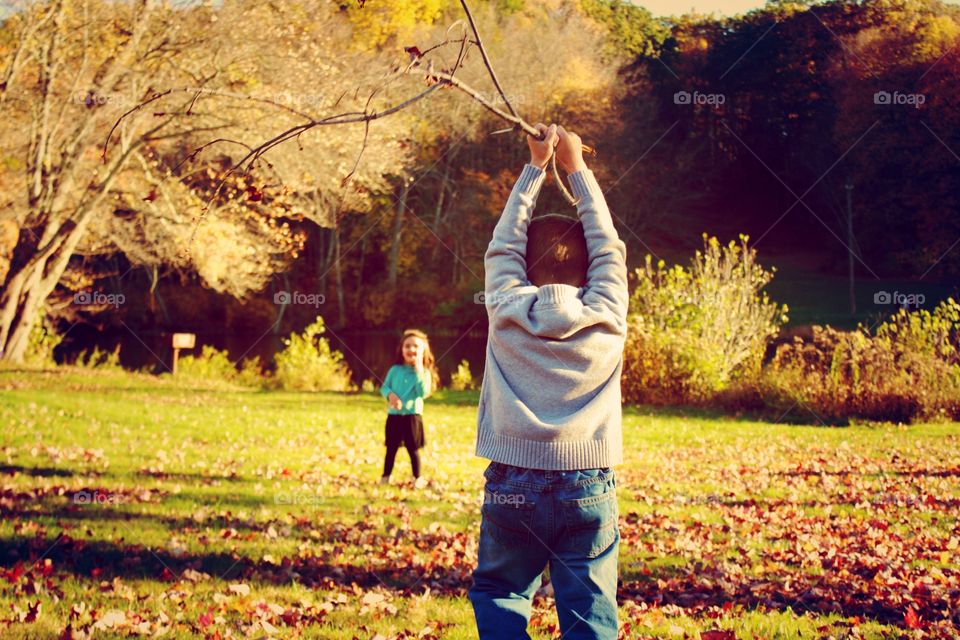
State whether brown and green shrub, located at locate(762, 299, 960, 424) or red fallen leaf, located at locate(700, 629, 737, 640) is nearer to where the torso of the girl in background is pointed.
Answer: the red fallen leaf

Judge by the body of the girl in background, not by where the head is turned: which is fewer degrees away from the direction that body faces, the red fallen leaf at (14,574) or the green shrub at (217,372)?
the red fallen leaf

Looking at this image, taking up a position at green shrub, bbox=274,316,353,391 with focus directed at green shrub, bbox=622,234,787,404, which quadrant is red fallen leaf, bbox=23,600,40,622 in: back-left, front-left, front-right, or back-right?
front-right

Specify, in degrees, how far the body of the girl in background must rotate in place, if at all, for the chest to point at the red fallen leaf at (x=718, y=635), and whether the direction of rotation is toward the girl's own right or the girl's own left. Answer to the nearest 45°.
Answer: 0° — they already face it

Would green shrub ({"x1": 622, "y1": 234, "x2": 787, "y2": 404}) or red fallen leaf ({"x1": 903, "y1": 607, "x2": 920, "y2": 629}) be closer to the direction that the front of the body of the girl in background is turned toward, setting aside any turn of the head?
the red fallen leaf

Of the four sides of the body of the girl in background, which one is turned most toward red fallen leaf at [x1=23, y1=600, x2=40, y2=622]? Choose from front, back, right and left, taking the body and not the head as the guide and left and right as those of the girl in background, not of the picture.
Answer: front

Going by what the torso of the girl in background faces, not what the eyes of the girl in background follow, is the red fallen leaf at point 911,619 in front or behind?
in front

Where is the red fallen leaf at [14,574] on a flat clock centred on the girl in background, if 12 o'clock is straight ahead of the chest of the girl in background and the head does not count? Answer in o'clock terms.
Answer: The red fallen leaf is roughly at 1 o'clock from the girl in background.

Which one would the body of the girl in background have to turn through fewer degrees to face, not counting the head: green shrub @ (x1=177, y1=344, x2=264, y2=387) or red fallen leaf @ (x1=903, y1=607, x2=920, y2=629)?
the red fallen leaf

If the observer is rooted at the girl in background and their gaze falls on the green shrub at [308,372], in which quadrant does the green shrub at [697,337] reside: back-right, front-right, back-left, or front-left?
front-right

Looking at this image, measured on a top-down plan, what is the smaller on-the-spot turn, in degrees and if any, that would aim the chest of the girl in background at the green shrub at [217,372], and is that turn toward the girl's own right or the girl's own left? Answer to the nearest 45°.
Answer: approximately 180°

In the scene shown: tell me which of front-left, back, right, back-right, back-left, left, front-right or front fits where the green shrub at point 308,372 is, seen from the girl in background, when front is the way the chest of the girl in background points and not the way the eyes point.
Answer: back

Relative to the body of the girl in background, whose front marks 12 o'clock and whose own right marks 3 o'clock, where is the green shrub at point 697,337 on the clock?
The green shrub is roughly at 7 o'clock from the girl in background.

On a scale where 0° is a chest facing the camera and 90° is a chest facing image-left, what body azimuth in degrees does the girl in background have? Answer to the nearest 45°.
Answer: approximately 0°

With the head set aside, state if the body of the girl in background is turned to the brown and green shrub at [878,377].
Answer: no

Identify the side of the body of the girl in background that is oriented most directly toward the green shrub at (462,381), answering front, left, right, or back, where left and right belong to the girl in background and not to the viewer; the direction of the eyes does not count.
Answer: back
